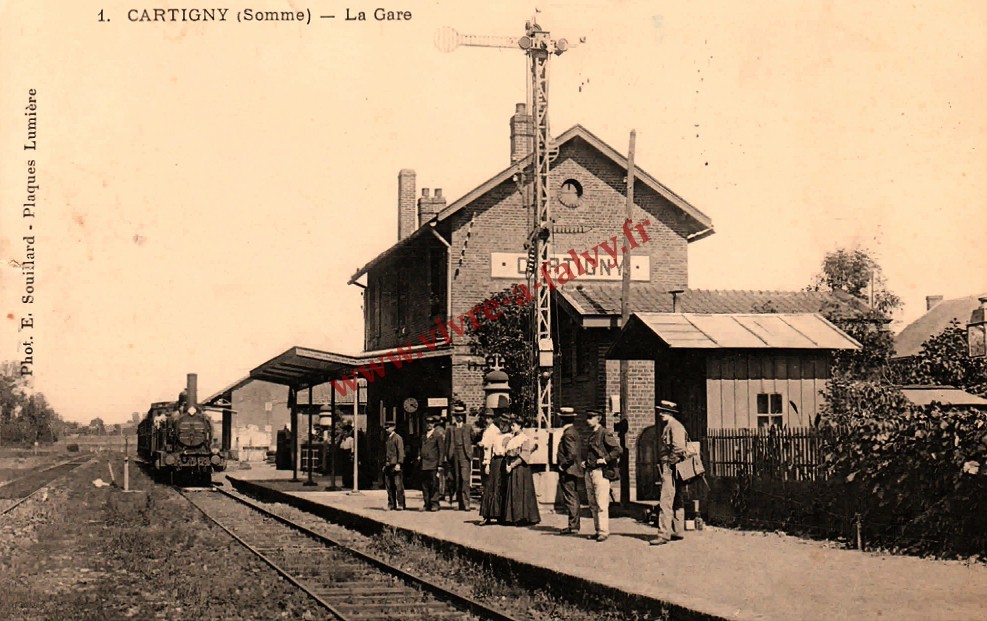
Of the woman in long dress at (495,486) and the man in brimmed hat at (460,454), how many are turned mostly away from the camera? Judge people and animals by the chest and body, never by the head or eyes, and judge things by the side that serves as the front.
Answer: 0

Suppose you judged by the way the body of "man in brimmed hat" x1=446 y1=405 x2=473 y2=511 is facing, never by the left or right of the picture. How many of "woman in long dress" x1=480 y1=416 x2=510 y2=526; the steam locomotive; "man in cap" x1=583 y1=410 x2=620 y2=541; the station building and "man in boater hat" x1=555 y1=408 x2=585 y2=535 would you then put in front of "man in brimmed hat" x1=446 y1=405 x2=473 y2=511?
3

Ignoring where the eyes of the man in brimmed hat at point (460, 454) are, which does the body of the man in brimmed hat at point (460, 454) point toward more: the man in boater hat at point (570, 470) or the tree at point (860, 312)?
the man in boater hat

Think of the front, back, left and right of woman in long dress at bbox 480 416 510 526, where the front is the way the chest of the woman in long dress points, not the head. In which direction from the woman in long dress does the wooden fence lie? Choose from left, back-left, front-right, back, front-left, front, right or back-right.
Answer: left

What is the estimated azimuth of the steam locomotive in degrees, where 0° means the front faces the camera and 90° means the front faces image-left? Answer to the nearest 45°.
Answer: approximately 315°

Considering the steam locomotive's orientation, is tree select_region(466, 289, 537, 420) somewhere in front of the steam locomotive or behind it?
in front

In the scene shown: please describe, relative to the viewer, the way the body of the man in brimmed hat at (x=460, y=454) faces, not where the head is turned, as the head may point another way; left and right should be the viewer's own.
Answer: facing the viewer

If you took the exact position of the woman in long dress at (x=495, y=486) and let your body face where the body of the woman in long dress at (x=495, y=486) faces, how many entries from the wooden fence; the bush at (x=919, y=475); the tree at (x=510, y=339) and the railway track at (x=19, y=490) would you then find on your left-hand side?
2
